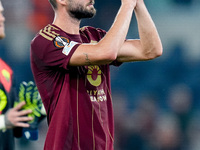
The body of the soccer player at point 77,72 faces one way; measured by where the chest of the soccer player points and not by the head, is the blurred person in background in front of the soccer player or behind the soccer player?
behind

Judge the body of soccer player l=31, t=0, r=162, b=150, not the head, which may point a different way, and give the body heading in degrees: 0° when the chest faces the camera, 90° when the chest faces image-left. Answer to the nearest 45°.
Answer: approximately 315°
